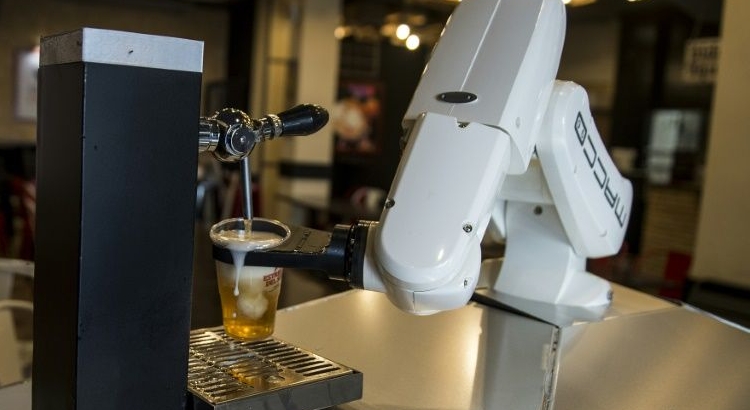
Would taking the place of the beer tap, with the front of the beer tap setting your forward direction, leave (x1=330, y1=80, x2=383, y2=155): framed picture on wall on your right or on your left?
on your left

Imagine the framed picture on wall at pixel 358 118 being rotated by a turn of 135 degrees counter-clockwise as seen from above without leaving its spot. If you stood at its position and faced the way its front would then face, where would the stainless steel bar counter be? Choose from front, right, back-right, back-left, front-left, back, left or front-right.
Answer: back-right

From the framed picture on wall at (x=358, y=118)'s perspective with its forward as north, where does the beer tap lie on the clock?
The beer tap is roughly at 12 o'clock from the framed picture on wall.

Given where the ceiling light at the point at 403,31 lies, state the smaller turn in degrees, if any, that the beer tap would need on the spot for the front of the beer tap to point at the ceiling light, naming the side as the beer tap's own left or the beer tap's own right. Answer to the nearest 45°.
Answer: approximately 90° to the beer tap's own left

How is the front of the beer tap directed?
to the viewer's right

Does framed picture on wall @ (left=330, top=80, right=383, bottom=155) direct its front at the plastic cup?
yes

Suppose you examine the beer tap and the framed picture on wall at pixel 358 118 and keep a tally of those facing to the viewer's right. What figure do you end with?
1

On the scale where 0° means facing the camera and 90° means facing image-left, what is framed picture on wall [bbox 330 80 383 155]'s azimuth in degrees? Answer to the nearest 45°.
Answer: approximately 0°

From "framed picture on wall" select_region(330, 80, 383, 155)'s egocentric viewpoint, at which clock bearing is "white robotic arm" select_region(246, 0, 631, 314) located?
The white robotic arm is roughly at 12 o'clock from the framed picture on wall.

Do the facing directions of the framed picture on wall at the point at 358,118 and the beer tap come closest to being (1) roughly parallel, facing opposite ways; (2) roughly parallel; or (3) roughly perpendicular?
roughly perpendicular
